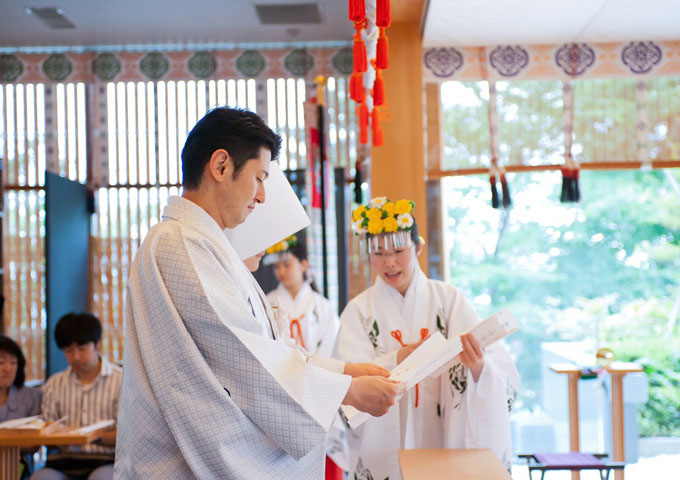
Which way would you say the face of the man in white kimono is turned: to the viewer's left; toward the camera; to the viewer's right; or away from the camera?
to the viewer's right

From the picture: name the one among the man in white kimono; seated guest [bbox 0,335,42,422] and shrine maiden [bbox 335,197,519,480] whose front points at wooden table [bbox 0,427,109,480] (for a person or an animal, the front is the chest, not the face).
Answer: the seated guest

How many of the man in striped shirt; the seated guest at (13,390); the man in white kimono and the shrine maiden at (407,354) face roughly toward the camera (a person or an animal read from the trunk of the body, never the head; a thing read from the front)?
3

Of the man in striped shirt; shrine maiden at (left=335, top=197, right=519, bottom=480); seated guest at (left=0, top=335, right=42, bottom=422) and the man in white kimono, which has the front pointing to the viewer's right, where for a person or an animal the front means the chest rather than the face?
the man in white kimono

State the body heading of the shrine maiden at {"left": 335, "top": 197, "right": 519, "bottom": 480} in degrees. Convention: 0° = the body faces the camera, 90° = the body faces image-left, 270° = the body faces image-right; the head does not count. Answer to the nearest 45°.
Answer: approximately 0°

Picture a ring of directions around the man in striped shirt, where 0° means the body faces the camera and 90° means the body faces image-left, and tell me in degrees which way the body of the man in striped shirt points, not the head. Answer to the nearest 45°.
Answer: approximately 0°

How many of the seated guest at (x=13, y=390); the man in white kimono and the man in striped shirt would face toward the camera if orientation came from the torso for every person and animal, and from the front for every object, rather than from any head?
2

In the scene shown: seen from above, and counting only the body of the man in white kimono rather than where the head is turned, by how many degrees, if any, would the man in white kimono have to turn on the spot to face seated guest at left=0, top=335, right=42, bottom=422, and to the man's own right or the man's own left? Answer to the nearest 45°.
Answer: approximately 135° to the man's own left

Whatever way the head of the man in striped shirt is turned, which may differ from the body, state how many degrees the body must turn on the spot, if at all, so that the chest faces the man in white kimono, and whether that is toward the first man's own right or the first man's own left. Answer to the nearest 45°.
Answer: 0° — they already face them

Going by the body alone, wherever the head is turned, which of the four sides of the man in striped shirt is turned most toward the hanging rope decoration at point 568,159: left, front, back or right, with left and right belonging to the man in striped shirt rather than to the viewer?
left

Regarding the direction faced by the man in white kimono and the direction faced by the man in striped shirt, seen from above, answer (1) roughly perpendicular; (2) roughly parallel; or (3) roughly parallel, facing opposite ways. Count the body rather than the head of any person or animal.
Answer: roughly perpendicular

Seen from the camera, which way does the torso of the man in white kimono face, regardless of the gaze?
to the viewer's right

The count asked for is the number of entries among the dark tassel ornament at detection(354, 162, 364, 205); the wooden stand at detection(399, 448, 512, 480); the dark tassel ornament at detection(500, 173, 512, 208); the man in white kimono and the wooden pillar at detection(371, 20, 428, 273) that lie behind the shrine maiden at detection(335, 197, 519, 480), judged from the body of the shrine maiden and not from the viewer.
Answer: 3
